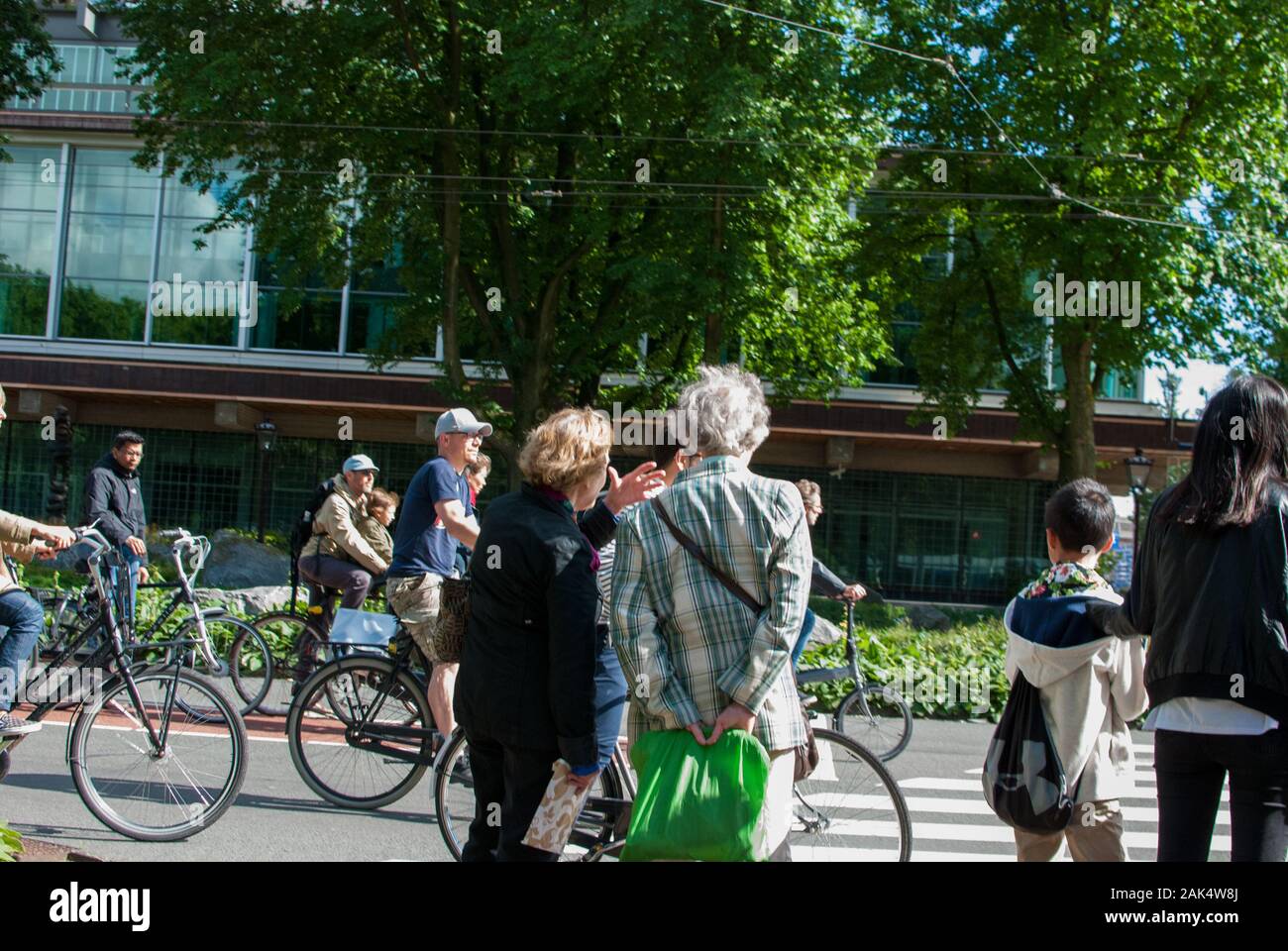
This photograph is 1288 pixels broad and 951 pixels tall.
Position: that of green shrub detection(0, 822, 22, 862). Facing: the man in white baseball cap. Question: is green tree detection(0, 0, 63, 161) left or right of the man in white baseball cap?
left

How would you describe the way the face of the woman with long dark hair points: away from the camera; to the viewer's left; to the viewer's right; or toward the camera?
away from the camera

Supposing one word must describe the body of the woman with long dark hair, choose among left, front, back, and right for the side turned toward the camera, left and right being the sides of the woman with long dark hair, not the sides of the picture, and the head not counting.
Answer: back

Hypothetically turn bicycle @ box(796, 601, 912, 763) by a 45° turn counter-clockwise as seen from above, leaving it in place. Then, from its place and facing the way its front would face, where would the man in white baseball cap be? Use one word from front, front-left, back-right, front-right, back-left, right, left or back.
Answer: back

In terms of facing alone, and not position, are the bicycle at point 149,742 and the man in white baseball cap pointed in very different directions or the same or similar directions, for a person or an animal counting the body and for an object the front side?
same or similar directions

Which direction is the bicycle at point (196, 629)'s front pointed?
to the viewer's right

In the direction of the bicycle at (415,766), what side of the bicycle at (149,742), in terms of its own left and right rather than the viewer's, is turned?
front

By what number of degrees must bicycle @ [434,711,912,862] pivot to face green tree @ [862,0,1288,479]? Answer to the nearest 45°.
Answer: approximately 90° to its left

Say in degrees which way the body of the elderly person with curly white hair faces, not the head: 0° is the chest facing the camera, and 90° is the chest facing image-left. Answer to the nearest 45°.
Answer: approximately 180°

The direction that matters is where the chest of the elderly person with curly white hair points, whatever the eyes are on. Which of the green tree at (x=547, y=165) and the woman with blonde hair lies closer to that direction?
the green tree

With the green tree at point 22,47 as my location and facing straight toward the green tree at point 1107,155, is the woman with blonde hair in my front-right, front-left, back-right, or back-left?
front-right
